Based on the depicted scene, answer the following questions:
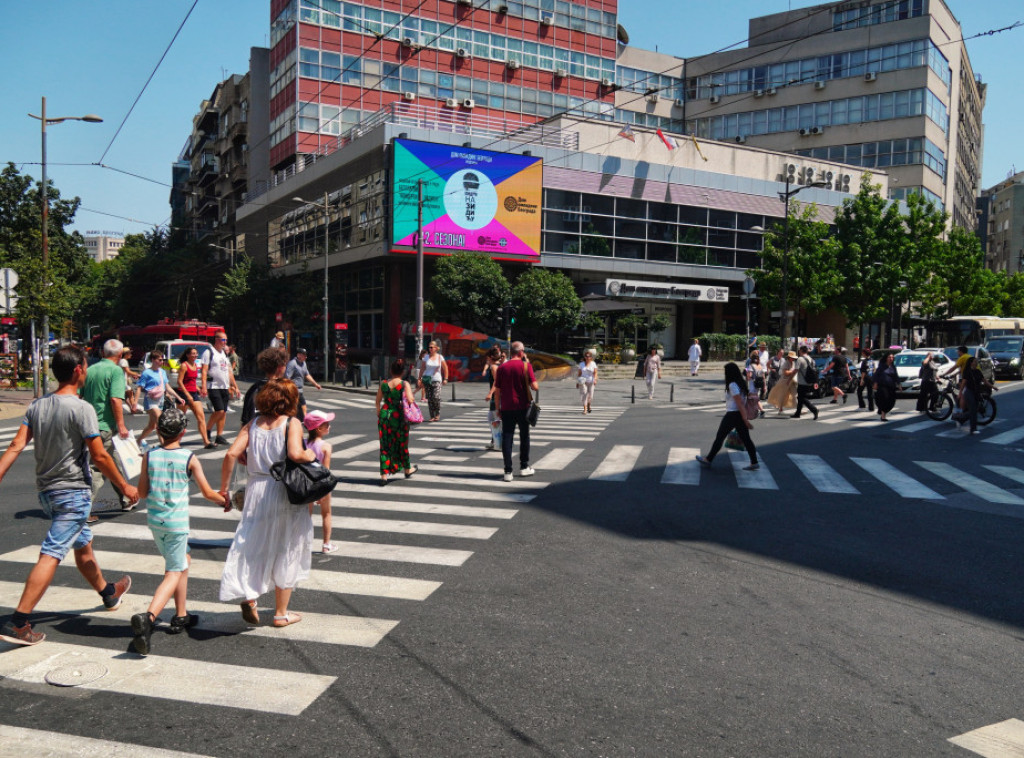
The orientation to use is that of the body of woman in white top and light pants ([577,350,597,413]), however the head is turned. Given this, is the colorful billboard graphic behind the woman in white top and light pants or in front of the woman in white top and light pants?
behind

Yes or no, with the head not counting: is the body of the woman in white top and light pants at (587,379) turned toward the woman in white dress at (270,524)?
yes

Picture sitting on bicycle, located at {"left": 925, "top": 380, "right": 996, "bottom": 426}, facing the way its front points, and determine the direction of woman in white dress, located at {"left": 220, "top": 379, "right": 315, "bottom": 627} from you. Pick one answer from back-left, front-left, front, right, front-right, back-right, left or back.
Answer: left

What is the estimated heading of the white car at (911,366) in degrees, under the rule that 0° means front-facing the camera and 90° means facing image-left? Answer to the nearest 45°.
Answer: approximately 45°

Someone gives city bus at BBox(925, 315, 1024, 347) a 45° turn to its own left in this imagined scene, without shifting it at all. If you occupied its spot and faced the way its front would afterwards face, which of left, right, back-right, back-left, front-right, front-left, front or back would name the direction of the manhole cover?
front

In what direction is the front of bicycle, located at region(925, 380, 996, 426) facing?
to the viewer's left

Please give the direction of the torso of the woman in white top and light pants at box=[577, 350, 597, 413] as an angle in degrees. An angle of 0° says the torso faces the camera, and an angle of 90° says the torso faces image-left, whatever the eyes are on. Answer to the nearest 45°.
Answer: approximately 0°

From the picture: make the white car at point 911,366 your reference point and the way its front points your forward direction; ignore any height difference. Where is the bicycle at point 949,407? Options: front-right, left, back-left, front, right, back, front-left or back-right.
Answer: front-left

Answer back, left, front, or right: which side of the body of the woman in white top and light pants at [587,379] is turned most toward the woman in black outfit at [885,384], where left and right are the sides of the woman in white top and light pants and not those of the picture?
left

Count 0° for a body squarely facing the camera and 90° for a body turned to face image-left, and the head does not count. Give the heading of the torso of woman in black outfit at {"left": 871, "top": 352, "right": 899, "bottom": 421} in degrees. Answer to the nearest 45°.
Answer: approximately 315°

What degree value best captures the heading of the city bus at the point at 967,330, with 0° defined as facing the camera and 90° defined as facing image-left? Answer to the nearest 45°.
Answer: approximately 45°

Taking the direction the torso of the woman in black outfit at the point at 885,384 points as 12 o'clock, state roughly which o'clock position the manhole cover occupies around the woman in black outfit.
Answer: The manhole cover is roughly at 2 o'clock from the woman in black outfit.

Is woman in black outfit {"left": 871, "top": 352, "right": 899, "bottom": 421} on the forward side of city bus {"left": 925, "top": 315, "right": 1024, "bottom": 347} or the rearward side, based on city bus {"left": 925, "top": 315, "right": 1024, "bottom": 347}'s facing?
on the forward side

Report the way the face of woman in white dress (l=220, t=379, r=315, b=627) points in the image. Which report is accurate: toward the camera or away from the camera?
away from the camera

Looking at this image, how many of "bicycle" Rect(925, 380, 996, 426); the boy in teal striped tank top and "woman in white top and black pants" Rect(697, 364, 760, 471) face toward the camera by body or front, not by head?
0
